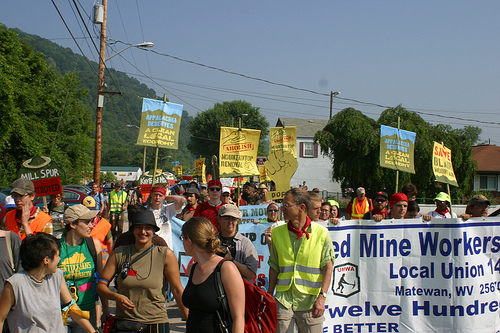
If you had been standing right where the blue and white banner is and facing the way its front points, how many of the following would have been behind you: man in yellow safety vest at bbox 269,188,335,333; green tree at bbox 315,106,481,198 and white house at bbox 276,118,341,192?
2

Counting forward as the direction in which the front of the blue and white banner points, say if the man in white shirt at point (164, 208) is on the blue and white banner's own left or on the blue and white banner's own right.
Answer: on the blue and white banner's own right

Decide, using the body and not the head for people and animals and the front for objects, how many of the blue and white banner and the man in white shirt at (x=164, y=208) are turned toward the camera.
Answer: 2

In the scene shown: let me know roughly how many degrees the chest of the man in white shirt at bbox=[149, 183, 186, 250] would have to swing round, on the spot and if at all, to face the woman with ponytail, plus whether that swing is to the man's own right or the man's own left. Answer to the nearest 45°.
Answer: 0° — they already face them

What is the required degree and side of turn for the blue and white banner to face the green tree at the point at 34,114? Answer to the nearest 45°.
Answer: approximately 135° to its right

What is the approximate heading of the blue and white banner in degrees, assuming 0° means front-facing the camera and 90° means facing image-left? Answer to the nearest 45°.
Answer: approximately 0°

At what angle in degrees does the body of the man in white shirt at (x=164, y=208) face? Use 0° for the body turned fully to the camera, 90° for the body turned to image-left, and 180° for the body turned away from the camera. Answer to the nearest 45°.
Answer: approximately 0°

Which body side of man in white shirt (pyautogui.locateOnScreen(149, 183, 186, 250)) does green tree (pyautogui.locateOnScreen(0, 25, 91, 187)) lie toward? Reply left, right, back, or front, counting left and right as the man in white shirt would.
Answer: back

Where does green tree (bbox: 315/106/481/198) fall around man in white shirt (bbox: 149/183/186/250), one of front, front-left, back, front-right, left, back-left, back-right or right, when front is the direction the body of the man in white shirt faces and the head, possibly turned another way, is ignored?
back-left

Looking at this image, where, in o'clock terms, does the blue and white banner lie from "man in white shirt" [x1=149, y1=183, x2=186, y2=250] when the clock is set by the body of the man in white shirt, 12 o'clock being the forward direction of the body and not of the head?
The blue and white banner is roughly at 10 o'clock from the man in white shirt.
